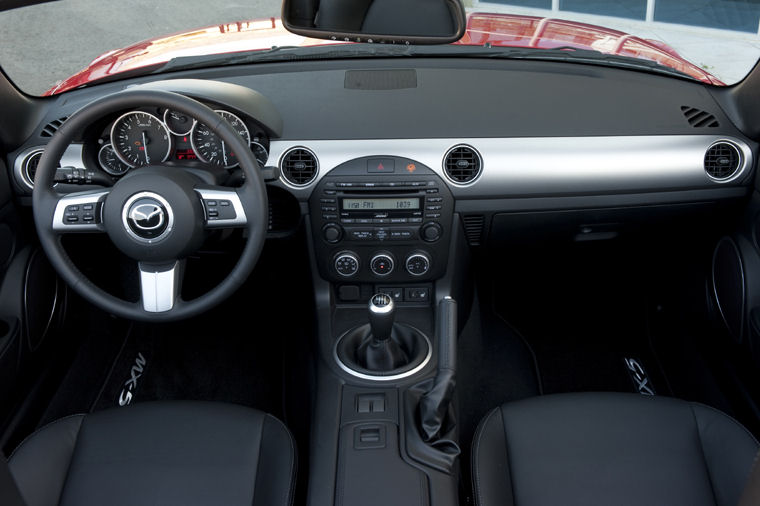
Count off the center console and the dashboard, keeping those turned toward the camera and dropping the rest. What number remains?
2

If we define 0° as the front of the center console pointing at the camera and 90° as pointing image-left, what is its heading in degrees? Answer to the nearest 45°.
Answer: approximately 0°
